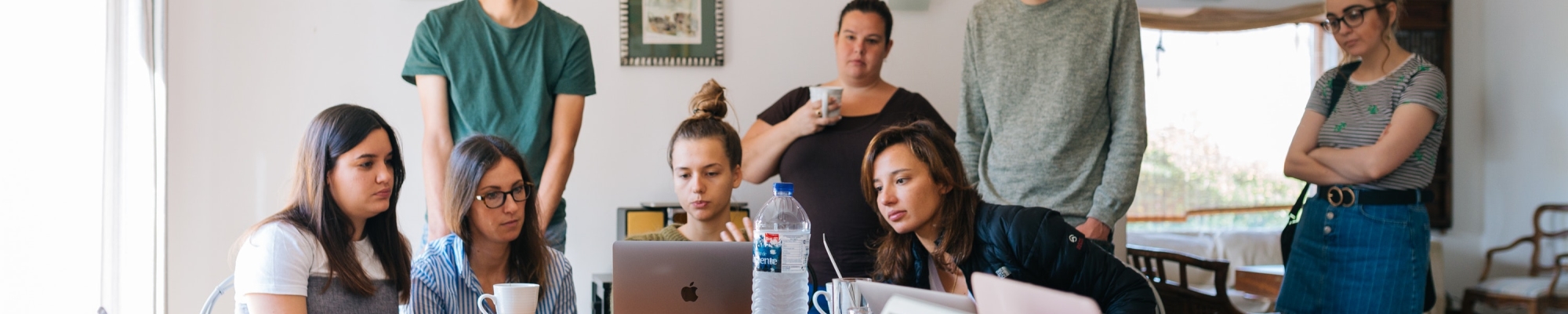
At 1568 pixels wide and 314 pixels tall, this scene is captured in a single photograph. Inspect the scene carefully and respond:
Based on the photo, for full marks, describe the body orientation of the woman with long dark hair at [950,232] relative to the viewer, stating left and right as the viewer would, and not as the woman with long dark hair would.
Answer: facing the viewer and to the left of the viewer

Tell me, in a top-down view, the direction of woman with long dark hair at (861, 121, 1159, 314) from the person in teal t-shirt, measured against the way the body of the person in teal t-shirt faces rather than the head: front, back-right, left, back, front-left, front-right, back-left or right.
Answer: front-left

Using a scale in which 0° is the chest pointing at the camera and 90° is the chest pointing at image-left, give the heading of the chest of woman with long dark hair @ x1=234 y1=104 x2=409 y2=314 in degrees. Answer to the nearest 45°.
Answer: approximately 315°

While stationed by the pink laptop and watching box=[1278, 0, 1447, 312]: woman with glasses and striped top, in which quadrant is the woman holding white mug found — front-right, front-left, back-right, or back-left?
front-left

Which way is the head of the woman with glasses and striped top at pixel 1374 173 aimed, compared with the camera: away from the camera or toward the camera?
toward the camera

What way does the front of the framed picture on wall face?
toward the camera

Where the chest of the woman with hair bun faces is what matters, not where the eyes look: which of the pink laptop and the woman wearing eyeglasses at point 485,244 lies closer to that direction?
the pink laptop

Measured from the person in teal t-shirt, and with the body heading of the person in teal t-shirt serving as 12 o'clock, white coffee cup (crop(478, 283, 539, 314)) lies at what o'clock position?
The white coffee cup is roughly at 12 o'clock from the person in teal t-shirt.

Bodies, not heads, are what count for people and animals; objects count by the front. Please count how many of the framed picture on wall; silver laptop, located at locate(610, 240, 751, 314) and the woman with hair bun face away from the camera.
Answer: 1

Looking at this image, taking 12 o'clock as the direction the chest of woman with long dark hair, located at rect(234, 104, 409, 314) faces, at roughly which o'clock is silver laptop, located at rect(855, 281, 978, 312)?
The silver laptop is roughly at 12 o'clock from the woman with long dark hair.

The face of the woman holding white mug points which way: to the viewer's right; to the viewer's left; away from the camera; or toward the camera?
toward the camera

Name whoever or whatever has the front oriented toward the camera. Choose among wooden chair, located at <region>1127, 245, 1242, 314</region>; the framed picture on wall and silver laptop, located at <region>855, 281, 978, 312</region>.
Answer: the framed picture on wall

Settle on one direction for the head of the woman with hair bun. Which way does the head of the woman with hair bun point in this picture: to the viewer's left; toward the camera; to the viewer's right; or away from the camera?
toward the camera

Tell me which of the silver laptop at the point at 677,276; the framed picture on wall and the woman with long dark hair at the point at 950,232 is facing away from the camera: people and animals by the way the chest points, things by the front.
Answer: the silver laptop

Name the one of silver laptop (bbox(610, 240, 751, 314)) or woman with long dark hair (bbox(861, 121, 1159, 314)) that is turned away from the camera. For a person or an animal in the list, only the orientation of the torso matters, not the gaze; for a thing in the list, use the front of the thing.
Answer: the silver laptop

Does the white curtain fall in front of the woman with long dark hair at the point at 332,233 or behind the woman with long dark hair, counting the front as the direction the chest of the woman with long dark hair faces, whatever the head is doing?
behind

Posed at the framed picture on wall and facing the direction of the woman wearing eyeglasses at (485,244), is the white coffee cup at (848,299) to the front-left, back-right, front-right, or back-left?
front-left

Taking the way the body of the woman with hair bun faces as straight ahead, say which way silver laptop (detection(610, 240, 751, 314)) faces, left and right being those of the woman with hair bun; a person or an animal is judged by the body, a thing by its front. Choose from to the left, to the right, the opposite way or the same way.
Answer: the opposite way

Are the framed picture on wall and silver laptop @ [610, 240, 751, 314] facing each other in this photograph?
yes
